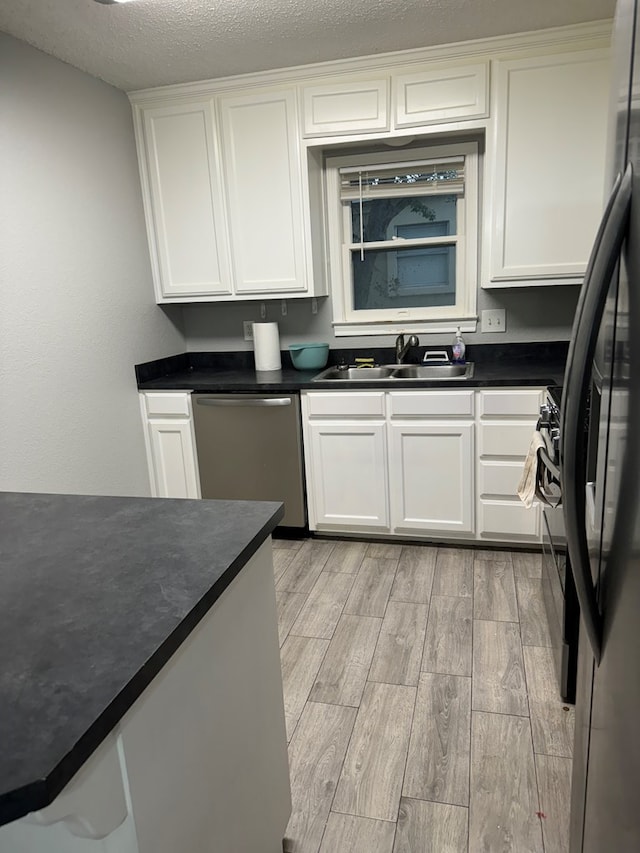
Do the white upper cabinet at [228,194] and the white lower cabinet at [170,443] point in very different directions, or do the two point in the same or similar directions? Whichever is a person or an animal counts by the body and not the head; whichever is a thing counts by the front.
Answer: same or similar directions

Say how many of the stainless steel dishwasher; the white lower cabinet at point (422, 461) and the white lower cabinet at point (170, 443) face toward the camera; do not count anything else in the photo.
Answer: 3

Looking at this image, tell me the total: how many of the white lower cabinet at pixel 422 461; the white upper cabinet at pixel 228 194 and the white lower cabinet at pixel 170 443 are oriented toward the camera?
3

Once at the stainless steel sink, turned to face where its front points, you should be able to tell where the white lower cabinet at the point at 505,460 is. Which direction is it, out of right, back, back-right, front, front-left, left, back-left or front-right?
front-left

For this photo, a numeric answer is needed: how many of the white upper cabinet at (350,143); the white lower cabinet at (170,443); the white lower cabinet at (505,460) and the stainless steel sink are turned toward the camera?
4

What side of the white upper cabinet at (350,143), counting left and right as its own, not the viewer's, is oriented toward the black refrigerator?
front

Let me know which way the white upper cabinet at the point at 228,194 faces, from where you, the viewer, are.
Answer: facing the viewer

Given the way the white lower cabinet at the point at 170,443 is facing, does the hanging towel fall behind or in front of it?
in front

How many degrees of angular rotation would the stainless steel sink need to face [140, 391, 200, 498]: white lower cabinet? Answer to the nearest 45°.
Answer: approximately 90° to its right

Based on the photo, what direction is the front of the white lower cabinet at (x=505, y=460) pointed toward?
toward the camera

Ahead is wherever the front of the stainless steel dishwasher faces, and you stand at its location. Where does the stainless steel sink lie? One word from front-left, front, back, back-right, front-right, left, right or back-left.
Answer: left

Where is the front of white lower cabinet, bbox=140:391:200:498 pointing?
toward the camera
